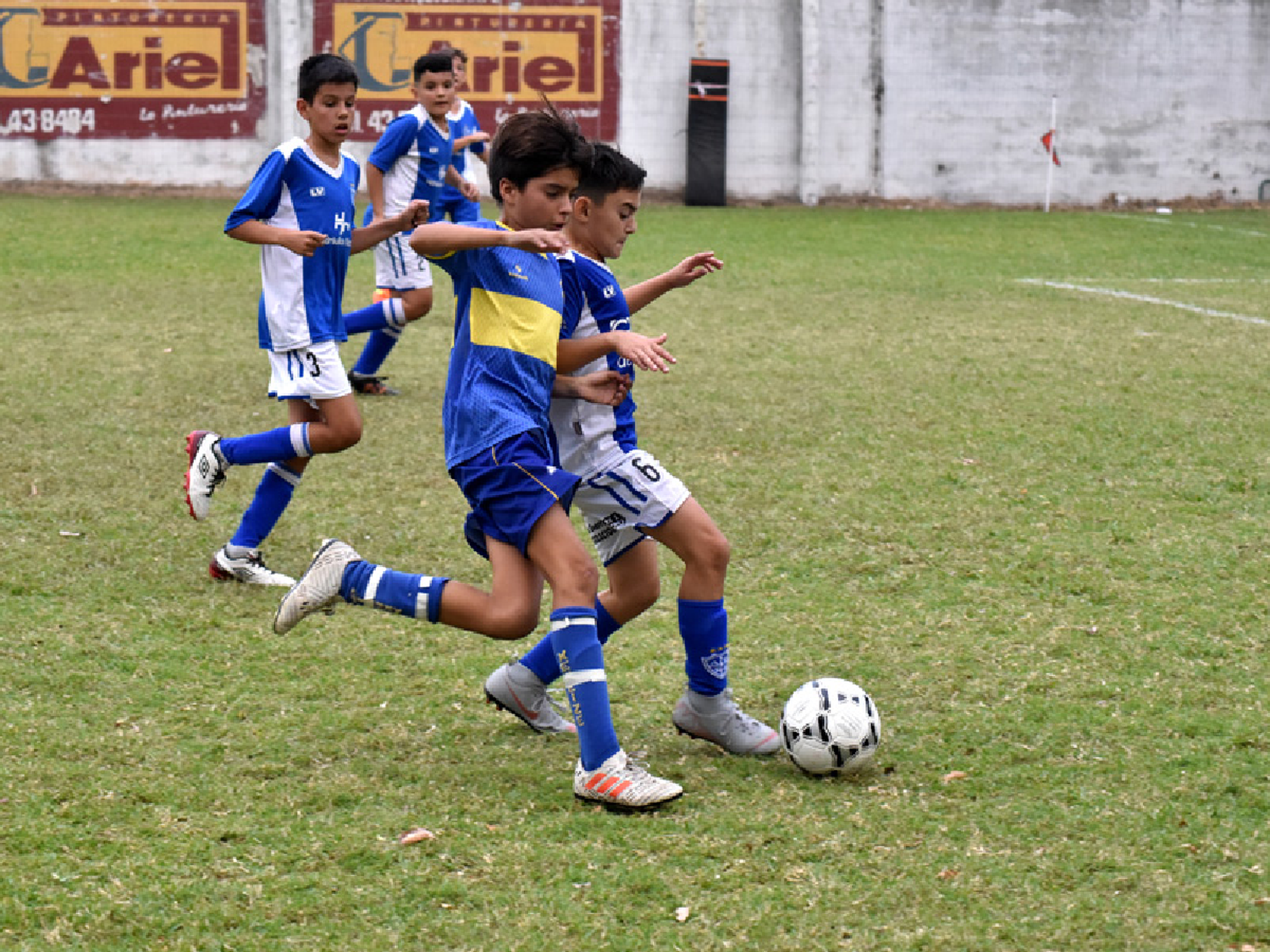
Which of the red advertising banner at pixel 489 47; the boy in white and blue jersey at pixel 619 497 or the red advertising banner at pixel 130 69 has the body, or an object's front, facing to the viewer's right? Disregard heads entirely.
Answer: the boy in white and blue jersey

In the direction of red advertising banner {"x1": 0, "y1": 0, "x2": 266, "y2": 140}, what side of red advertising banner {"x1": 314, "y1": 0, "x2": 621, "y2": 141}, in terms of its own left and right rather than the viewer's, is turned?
right

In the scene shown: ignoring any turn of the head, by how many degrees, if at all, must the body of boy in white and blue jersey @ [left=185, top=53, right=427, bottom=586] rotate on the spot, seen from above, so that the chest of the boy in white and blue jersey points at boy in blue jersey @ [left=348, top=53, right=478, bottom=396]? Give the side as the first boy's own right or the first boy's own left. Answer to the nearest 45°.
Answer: approximately 135° to the first boy's own left

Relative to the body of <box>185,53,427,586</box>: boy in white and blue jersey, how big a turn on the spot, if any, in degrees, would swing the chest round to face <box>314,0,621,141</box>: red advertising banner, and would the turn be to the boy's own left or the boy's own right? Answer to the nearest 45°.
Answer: approximately 135° to the boy's own left

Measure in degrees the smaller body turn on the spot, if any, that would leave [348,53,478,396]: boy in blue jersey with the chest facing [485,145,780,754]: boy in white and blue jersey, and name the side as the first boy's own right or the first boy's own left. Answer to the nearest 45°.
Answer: approximately 45° to the first boy's own right

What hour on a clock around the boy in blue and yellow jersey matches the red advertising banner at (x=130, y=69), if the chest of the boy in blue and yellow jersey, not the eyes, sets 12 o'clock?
The red advertising banner is roughly at 7 o'clock from the boy in blue and yellow jersey.

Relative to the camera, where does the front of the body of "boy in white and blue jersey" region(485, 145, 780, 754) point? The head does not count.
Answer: to the viewer's right

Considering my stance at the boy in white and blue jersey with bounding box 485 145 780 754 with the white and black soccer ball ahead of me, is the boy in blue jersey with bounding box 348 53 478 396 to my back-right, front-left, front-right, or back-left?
back-left

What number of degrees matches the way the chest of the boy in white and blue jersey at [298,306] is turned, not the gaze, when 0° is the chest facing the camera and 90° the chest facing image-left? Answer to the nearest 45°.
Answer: approximately 315°

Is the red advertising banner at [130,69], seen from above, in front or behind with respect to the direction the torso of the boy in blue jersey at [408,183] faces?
behind

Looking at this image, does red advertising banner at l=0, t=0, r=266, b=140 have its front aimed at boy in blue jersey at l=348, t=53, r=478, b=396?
yes

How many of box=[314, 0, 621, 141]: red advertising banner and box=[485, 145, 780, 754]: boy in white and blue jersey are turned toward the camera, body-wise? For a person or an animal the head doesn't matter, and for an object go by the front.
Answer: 1
